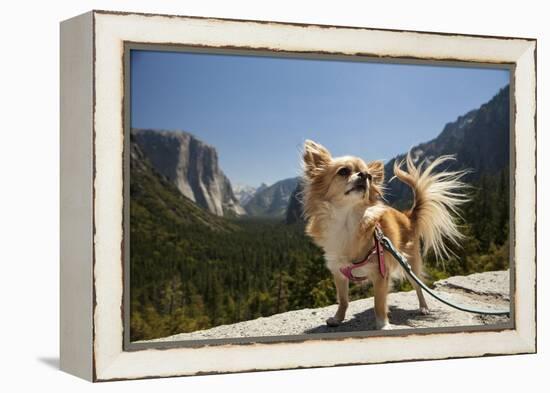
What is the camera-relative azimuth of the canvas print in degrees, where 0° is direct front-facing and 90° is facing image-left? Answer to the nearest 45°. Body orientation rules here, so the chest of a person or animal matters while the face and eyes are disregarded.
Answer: approximately 315°

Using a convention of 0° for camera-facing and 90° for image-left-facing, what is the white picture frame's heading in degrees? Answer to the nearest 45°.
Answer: approximately 315°
